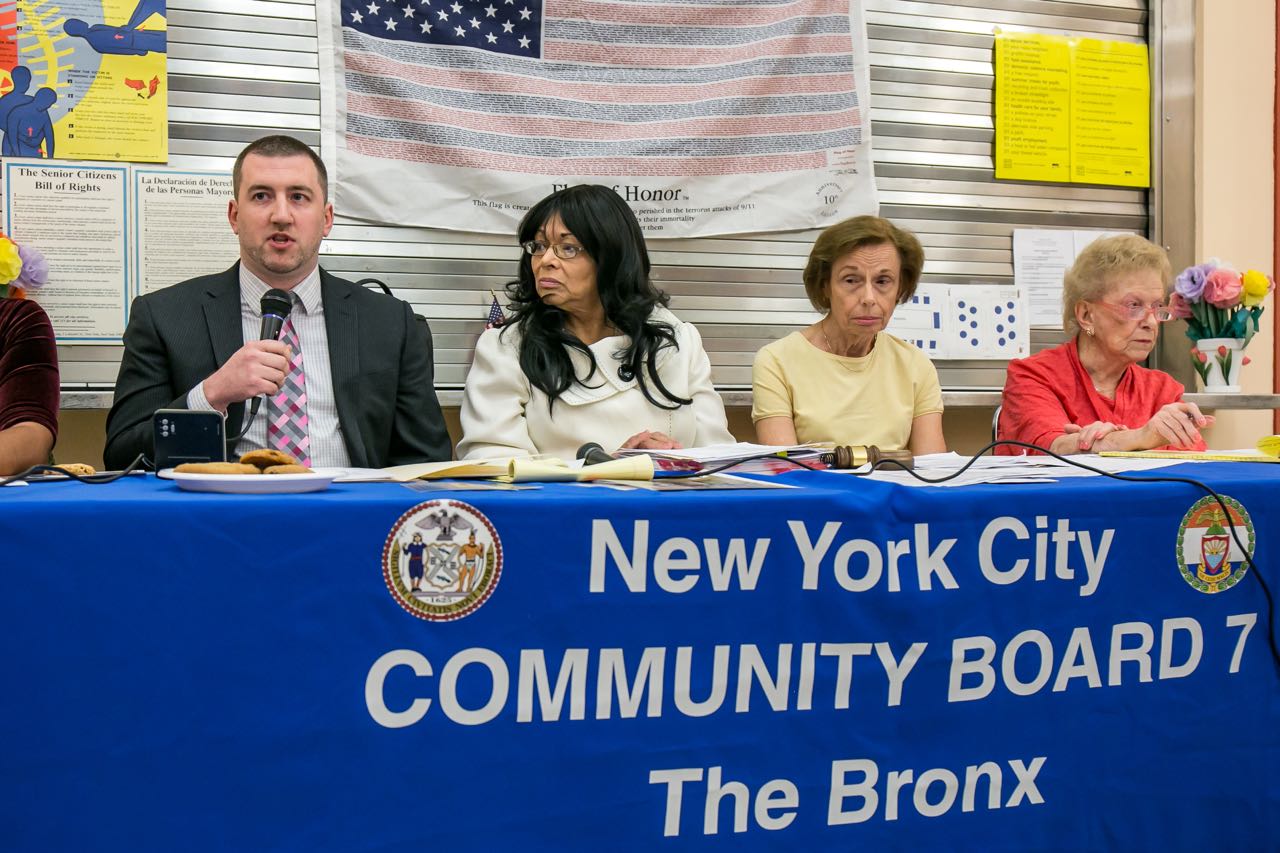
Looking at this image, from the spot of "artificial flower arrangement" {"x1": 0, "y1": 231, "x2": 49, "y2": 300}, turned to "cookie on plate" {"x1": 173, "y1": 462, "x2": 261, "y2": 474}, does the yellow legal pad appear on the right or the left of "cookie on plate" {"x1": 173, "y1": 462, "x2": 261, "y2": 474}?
left

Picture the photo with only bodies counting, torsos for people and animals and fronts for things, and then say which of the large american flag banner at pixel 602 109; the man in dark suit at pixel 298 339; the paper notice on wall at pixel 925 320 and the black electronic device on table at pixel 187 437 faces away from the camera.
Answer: the black electronic device on table

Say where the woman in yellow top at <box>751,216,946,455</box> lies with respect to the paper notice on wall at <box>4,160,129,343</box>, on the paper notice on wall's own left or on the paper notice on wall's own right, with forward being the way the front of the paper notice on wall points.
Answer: on the paper notice on wall's own left

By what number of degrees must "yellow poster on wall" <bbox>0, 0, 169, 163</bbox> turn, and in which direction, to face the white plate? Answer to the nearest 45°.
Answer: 0° — it already faces it

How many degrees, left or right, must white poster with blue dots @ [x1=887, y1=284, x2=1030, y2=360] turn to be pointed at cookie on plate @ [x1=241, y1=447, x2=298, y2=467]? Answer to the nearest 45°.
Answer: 0° — it already faces it

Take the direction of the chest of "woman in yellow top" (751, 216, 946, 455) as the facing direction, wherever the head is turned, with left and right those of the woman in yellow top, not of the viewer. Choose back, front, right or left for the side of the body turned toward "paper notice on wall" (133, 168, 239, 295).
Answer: right
